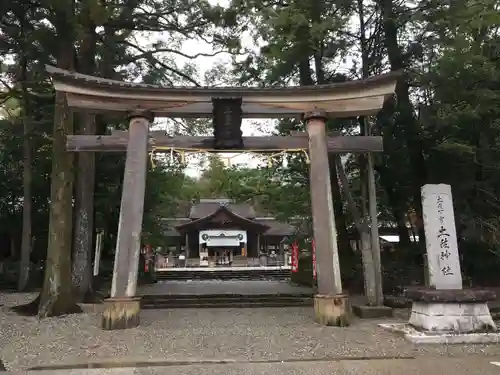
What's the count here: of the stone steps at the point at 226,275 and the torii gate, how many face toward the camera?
2

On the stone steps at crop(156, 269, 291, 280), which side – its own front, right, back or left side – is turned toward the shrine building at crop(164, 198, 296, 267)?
back

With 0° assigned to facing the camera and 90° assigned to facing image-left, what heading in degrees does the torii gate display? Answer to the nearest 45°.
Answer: approximately 0°

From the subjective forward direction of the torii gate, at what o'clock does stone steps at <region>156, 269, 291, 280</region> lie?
The stone steps is roughly at 6 o'clock from the torii gate.

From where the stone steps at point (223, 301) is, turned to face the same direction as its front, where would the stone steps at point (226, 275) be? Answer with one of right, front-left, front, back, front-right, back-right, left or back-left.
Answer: back

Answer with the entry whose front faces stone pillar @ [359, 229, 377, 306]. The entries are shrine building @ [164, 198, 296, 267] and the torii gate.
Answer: the shrine building

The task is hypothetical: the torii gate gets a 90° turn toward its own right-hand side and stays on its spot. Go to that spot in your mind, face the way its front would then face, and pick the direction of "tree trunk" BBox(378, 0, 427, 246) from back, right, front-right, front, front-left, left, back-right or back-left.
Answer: back-right

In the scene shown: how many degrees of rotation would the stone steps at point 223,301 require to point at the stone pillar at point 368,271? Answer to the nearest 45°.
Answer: approximately 45° to its left
